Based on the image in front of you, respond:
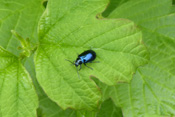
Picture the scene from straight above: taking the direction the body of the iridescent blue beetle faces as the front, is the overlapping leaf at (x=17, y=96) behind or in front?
in front

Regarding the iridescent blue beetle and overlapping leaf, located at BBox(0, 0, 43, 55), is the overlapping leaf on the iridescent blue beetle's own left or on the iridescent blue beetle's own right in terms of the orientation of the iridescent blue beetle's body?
on the iridescent blue beetle's own right

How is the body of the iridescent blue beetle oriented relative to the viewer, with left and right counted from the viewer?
facing the viewer and to the left of the viewer

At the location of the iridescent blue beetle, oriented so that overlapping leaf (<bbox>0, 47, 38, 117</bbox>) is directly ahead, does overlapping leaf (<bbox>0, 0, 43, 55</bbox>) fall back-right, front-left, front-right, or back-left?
front-right
